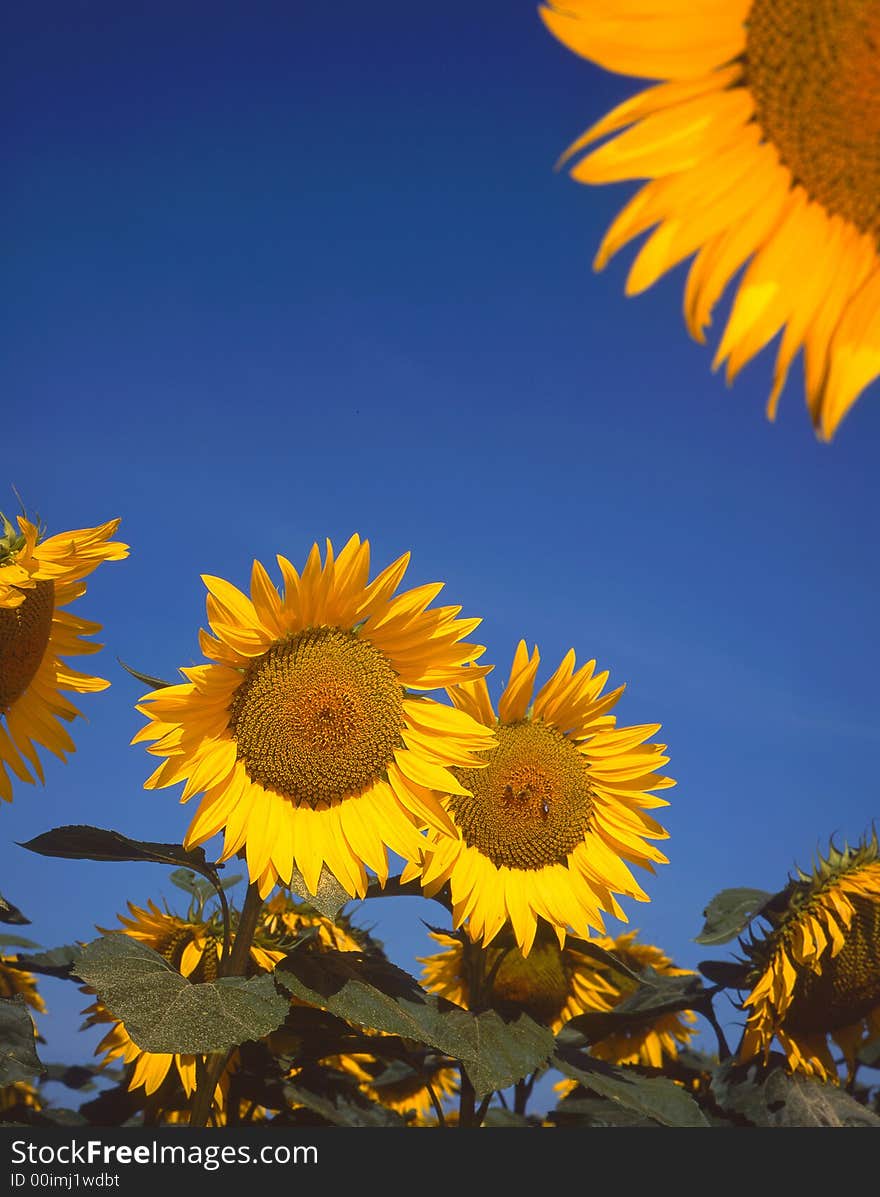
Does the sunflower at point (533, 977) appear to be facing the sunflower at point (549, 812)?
yes

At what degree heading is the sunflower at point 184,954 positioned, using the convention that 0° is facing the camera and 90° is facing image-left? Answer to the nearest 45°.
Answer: approximately 0°

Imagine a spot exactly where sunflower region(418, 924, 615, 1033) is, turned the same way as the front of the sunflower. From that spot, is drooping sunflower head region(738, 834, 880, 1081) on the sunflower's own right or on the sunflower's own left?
on the sunflower's own left

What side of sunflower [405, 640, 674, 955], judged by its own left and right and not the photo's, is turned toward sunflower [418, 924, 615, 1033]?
back

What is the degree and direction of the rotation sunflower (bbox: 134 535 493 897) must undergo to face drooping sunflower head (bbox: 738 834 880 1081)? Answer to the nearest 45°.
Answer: approximately 135° to its left

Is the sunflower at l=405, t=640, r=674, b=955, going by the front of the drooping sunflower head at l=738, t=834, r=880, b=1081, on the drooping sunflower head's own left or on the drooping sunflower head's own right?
on the drooping sunflower head's own right

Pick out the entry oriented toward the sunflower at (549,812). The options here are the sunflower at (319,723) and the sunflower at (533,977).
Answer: the sunflower at (533,977)

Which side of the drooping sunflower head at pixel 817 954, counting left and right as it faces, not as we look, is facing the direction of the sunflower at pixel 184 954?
right
